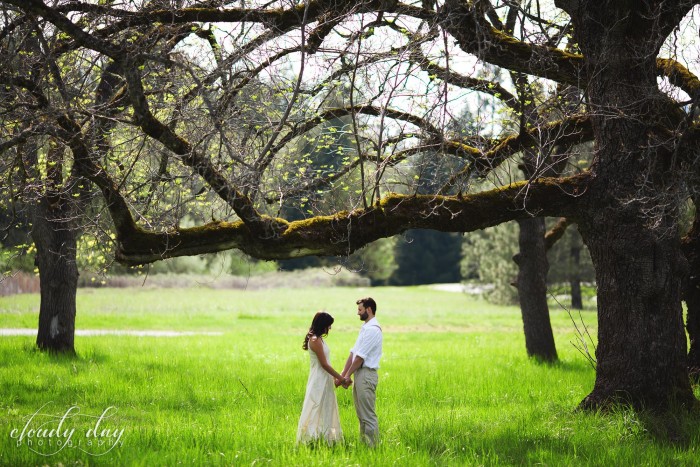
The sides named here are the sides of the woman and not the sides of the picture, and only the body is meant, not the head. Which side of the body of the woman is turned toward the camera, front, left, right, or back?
right

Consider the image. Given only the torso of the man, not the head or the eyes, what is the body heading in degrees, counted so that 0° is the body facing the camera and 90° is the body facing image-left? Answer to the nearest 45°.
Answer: approximately 90°

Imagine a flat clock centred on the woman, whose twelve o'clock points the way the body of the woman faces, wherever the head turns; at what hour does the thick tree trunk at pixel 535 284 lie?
The thick tree trunk is roughly at 10 o'clock from the woman.

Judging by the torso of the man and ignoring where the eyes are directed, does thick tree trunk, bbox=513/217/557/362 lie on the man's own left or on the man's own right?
on the man's own right

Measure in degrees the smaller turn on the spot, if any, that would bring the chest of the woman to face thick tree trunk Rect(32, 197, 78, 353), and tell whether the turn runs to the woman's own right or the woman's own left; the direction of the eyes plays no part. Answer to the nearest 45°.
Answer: approximately 135° to the woman's own left

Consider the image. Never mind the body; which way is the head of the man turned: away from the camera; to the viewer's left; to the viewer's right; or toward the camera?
to the viewer's left

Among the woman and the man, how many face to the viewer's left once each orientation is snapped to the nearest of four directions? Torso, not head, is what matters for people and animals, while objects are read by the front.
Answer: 1

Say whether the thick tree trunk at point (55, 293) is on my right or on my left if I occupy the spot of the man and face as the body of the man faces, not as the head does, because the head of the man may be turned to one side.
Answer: on my right

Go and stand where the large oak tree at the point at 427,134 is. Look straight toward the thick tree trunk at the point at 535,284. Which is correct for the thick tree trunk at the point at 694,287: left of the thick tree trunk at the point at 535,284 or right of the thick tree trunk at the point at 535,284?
right

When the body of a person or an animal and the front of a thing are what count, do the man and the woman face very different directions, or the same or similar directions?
very different directions

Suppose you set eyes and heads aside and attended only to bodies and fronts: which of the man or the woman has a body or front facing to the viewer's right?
the woman

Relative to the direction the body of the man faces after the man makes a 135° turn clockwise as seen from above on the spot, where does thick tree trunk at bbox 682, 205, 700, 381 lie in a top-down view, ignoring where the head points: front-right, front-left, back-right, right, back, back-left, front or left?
front
